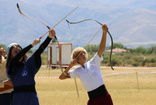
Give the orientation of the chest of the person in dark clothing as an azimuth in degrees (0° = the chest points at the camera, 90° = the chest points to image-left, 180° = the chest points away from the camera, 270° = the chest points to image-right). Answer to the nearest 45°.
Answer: approximately 315°
